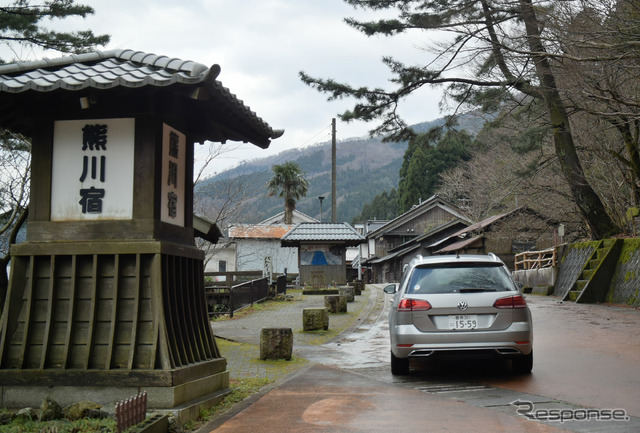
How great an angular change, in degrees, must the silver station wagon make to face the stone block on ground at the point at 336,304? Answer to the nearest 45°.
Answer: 0° — it already faces it

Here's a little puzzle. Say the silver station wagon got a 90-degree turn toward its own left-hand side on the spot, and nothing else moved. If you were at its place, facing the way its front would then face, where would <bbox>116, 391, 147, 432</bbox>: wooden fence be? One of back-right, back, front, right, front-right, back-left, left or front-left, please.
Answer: front-left

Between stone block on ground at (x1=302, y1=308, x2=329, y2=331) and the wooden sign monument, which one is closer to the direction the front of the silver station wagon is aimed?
the stone block on ground

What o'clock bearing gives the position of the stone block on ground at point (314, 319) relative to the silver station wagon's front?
The stone block on ground is roughly at 11 o'clock from the silver station wagon.

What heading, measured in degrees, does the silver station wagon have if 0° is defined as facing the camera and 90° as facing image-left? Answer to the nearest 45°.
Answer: approximately 180°

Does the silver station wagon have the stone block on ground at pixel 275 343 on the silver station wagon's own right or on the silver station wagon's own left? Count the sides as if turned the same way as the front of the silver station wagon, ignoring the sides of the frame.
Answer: on the silver station wagon's own left

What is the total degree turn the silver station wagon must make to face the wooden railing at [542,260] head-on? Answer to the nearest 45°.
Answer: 0° — it already faces it

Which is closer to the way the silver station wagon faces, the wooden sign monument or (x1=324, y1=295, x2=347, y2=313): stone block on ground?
the stone block on ground

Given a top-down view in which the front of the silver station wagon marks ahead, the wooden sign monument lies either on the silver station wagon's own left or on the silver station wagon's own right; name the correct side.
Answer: on the silver station wagon's own left
